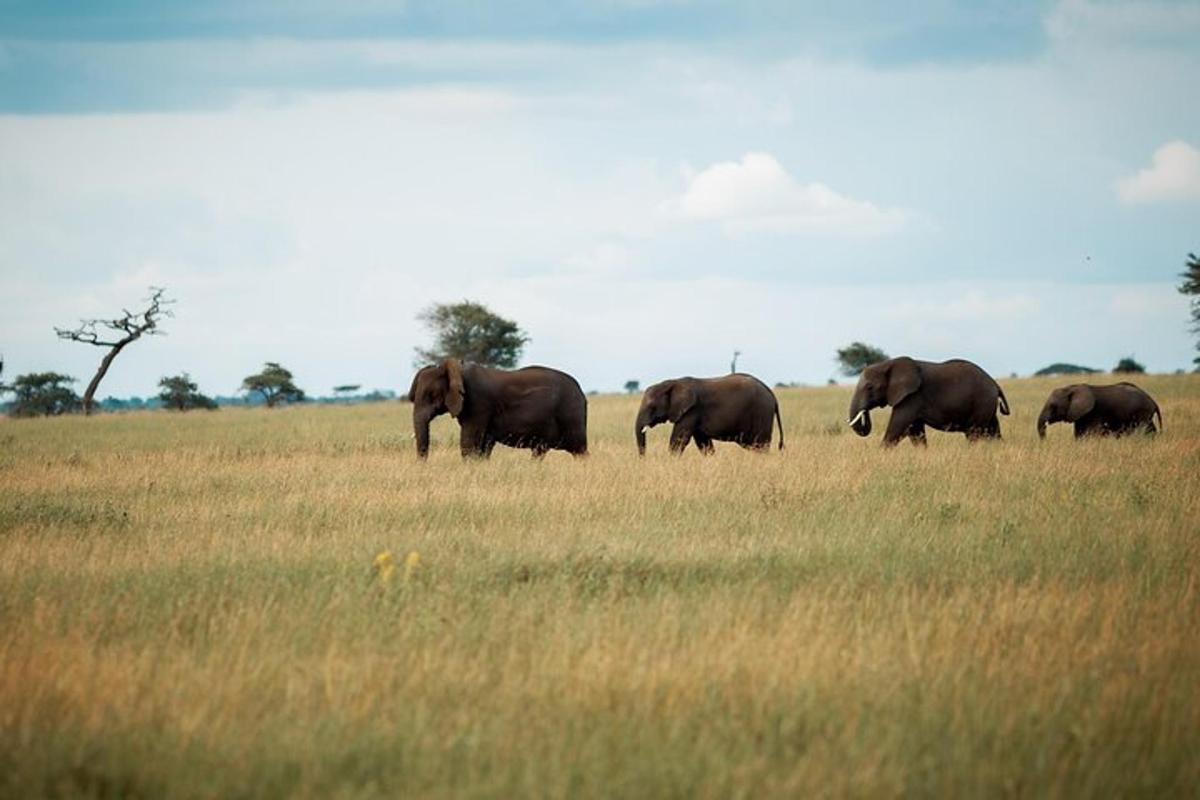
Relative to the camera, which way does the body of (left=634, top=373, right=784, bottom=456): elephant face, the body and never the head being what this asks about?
to the viewer's left

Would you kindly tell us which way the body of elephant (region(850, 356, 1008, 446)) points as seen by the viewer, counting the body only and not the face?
to the viewer's left

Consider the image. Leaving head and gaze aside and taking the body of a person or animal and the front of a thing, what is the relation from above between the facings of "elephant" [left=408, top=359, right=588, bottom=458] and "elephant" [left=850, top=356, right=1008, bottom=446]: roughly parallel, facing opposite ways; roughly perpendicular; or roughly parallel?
roughly parallel

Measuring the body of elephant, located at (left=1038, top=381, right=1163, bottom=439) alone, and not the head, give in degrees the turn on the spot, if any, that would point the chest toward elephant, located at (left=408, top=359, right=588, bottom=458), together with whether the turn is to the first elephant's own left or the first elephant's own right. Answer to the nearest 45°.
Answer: approximately 45° to the first elephant's own left

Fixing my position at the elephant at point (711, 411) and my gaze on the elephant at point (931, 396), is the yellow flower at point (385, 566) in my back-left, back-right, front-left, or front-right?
back-right

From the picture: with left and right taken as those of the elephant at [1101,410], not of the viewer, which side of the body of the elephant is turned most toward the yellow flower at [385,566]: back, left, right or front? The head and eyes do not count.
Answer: left

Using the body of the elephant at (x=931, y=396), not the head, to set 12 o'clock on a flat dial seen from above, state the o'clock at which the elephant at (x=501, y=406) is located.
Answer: the elephant at (x=501, y=406) is roughly at 11 o'clock from the elephant at (x=931, y=396).

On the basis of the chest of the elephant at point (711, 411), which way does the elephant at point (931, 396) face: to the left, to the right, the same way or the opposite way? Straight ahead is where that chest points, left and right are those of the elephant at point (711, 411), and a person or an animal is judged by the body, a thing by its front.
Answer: the same way

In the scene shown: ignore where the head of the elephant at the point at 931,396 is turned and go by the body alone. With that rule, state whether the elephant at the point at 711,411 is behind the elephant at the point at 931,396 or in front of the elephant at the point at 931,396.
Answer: in front

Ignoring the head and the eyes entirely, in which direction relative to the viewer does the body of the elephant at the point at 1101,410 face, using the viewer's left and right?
facing to the left of the viewer

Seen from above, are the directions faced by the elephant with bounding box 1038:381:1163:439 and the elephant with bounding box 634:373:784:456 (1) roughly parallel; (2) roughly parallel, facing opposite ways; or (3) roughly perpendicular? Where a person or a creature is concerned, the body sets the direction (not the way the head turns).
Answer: roughly parallel

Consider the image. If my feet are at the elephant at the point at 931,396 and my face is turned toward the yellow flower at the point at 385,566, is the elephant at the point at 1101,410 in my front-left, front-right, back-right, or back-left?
back-left

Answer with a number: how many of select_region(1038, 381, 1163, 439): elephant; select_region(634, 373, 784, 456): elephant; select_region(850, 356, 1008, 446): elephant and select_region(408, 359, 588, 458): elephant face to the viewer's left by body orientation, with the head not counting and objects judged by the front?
4

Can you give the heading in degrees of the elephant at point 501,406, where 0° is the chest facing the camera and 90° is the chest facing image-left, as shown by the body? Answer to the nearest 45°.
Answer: approximately 90°

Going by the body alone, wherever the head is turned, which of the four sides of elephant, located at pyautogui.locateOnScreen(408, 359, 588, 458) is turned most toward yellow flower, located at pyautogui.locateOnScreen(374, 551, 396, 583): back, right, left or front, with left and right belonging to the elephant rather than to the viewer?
left

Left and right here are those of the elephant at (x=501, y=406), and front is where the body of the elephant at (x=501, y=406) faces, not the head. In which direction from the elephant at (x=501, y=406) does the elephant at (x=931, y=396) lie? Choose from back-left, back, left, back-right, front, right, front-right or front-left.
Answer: back
